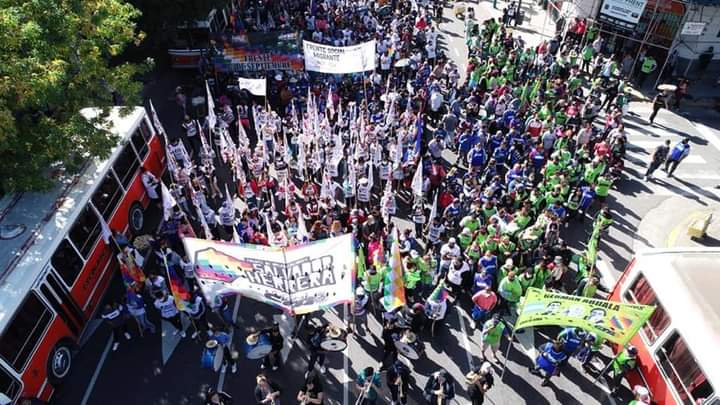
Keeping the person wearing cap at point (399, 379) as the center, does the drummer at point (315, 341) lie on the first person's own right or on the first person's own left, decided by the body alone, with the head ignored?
on the first person's own right

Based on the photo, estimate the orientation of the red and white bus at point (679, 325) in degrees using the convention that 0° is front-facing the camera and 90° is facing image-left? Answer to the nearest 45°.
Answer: approximately 135°

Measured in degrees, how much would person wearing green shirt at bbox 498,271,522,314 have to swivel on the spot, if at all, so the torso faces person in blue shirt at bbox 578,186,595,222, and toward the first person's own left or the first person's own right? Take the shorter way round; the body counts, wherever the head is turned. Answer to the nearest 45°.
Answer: approximately 180°

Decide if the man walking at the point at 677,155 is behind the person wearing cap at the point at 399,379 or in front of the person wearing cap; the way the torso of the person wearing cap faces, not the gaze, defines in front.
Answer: behind

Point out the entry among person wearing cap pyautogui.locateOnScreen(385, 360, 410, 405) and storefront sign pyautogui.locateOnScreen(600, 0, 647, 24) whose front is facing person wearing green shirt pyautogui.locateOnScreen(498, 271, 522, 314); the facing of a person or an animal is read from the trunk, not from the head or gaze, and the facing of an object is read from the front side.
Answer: the storefront sign

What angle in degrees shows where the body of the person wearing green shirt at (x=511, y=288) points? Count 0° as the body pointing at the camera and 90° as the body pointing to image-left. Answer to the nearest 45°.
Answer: approximately 0°

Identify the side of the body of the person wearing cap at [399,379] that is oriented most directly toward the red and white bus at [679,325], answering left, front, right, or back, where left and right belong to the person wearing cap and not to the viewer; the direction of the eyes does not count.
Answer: left

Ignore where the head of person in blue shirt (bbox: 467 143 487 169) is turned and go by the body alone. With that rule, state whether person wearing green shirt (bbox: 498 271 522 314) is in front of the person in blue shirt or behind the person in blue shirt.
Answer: in front

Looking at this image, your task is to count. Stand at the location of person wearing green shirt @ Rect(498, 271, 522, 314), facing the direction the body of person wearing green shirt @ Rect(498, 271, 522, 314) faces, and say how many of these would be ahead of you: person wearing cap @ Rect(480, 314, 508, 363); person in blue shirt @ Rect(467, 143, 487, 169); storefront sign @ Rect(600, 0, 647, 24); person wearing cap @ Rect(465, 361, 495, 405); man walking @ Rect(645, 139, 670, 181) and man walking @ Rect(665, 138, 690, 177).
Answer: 2

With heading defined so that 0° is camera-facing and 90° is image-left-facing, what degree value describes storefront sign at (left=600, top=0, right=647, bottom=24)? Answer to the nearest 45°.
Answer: approximately 0°
